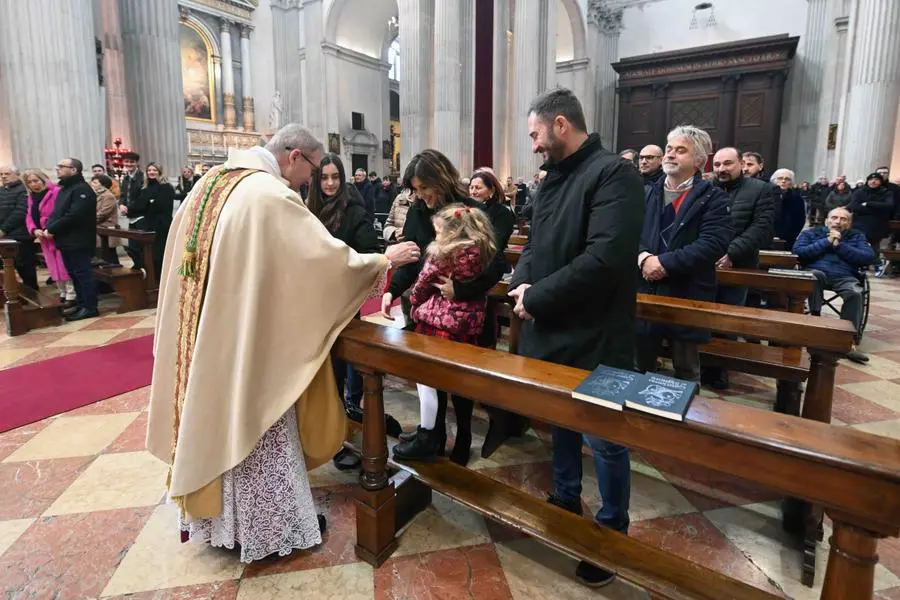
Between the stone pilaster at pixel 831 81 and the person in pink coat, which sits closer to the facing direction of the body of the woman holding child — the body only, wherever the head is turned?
the person in pink coat

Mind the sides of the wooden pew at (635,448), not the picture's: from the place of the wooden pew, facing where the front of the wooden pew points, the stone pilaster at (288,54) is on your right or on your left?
on your right

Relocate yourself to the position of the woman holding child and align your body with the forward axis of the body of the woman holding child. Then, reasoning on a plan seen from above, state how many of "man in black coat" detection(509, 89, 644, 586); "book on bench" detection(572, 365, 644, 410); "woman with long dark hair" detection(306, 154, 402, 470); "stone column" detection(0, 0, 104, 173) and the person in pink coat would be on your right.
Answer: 3

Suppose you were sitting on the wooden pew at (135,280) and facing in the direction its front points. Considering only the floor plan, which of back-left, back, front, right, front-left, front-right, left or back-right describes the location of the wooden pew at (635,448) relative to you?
front-left

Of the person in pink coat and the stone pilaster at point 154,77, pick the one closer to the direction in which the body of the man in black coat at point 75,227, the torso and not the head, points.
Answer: the person in pink coat

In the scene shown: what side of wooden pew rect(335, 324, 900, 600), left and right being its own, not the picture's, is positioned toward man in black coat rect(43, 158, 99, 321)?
right

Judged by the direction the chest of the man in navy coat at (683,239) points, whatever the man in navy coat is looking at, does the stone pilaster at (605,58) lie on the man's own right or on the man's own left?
on the man's own right

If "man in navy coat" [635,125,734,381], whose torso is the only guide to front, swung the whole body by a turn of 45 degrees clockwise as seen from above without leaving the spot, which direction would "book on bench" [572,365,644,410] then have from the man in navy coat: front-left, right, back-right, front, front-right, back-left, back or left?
left

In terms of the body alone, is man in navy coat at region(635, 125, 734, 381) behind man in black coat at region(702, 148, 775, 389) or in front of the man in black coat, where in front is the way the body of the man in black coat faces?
in front

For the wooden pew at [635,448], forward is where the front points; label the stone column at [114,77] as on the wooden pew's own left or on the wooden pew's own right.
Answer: on the wooden pew's own right

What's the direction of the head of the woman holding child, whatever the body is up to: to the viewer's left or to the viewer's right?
to the viewer's left

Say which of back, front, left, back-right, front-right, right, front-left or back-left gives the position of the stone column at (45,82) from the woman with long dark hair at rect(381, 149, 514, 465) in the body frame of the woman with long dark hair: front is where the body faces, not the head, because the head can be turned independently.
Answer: right

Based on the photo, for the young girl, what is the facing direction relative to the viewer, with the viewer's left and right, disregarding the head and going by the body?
facing to the left of the viewer
